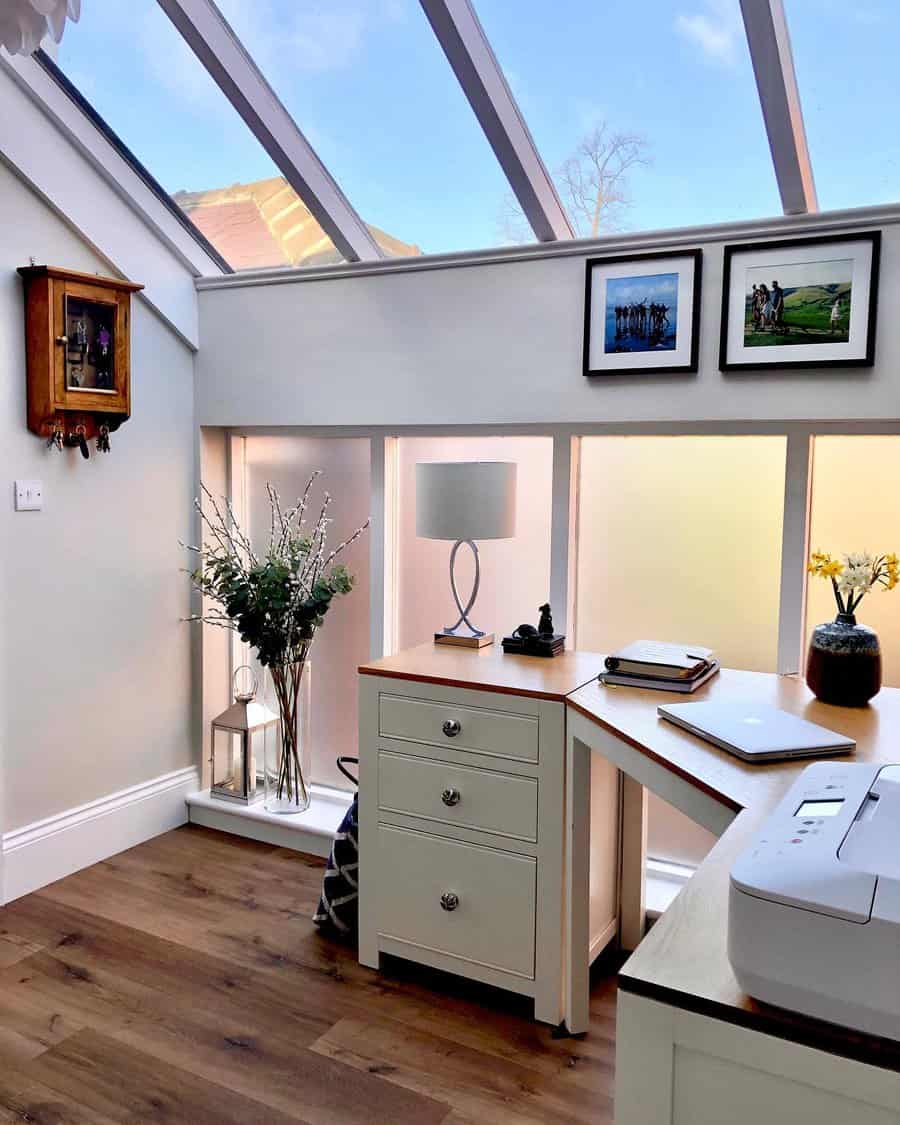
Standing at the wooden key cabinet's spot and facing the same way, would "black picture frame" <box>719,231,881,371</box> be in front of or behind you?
in front

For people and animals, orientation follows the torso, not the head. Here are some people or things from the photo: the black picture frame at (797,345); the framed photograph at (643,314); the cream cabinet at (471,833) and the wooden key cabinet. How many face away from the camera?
0

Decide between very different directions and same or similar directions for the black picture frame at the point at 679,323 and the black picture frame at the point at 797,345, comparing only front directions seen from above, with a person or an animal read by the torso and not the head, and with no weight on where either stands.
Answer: same or similar directions

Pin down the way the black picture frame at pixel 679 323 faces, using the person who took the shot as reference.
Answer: facing the viewer and to the left of the viewer

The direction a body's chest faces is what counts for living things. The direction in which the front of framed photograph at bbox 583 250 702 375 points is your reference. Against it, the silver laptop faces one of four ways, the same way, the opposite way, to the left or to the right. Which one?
the same way

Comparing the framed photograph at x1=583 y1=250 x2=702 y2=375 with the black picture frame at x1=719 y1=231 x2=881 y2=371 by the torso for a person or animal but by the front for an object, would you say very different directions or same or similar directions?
same or similar directions

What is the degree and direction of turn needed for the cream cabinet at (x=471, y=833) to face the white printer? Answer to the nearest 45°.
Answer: approximately 45° to its left

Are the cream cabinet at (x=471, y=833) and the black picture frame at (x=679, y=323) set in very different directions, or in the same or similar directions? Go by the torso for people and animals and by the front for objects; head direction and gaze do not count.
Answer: same or similar directions

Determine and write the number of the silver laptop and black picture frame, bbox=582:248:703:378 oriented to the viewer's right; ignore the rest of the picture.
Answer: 0

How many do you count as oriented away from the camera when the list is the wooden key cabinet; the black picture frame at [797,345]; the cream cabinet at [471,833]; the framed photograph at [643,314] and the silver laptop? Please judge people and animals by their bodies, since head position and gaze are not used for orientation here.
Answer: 0

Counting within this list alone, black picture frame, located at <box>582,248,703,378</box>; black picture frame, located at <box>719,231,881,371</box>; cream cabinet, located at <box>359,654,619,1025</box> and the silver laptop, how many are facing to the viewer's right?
0

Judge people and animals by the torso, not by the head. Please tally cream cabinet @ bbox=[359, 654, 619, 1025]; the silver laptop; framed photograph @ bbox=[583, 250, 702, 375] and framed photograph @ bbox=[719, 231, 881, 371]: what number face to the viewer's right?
0

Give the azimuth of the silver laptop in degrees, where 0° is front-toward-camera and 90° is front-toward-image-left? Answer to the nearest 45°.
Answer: approximately 45°

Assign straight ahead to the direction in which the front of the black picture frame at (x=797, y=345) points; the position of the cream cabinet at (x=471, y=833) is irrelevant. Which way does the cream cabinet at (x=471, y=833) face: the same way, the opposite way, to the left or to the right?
the same way
